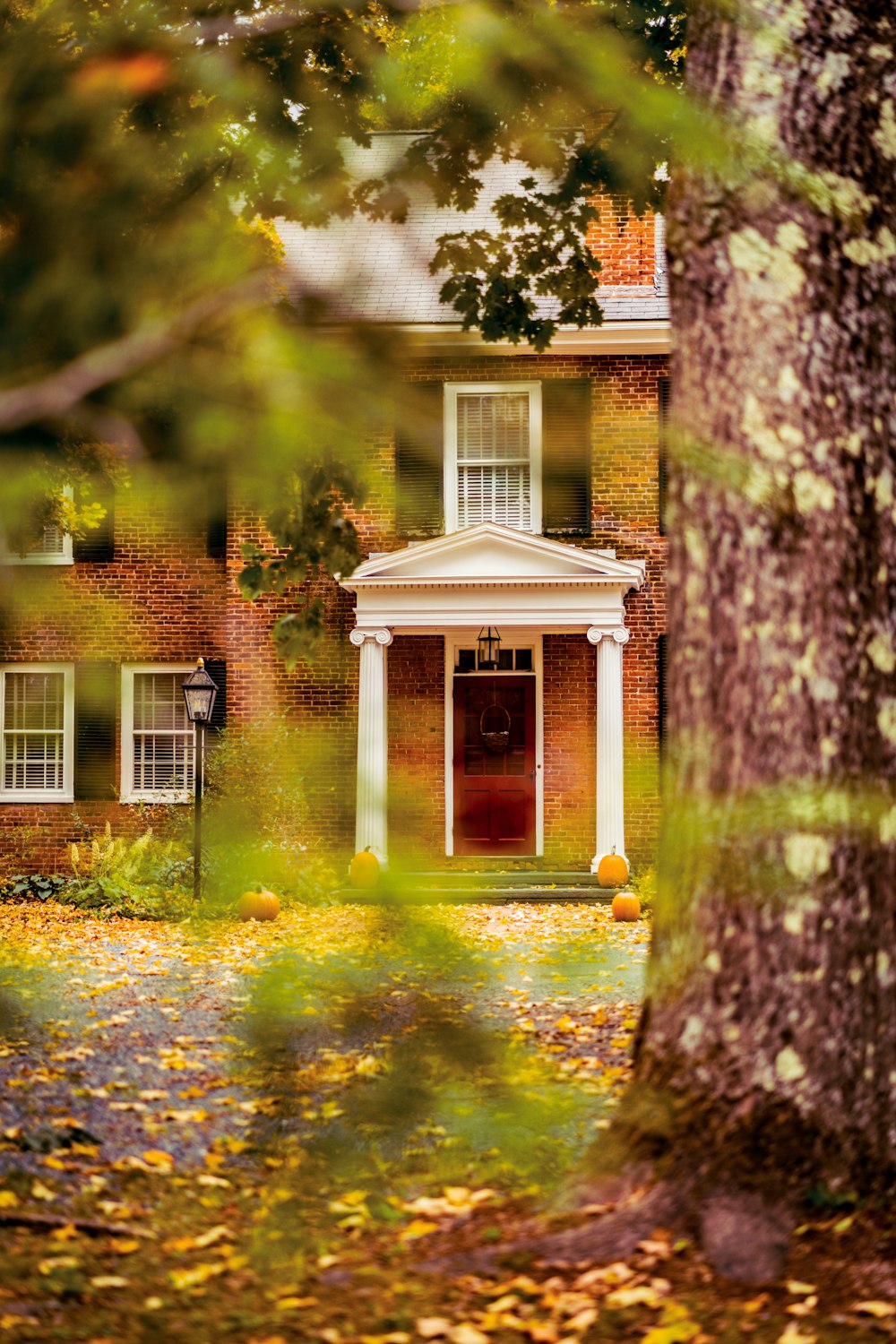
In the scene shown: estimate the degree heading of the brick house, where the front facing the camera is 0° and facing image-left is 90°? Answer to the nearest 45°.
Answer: approximately 0°

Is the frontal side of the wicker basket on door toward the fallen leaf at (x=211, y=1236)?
yes

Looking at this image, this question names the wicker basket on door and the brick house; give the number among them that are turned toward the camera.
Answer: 2

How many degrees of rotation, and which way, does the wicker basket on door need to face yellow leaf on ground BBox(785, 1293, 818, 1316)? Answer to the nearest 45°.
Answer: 0° — it already faces it

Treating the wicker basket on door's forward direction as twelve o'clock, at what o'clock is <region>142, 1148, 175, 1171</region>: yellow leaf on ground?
The yellow leaf on ground is roughly at 12 o'clock from the wicker basket on door.
